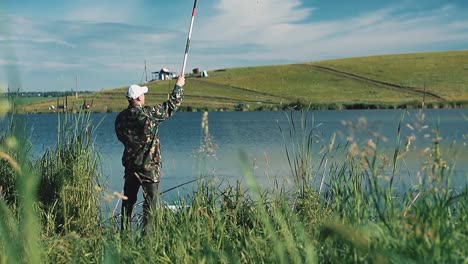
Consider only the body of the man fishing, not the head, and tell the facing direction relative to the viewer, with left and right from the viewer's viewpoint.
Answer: facing away from the viewer and to the right of the viewer

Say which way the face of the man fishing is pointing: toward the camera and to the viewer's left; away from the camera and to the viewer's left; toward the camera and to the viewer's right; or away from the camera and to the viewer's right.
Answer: away from the camera and to the viewer's right
